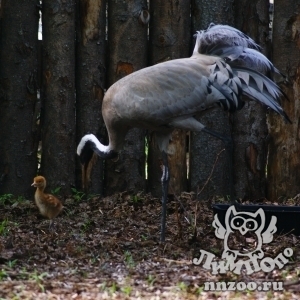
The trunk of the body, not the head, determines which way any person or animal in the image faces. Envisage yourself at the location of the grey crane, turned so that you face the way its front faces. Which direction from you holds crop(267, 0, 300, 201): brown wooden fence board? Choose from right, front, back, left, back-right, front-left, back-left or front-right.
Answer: back-right

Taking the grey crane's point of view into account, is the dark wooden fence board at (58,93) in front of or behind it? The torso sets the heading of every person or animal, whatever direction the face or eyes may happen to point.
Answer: in front

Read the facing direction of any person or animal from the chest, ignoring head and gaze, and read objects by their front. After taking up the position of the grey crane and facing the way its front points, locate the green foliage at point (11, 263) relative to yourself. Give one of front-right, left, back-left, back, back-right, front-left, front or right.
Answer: front-left

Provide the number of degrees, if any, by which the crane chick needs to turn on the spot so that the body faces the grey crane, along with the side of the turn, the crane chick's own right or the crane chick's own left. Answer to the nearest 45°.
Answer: approximately 180°

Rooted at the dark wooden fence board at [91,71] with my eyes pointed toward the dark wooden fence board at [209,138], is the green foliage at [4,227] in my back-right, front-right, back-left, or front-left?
back-right

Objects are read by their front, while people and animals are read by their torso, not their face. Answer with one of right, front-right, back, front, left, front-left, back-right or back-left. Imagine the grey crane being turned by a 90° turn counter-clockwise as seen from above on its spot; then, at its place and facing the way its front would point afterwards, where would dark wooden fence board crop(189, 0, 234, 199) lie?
back

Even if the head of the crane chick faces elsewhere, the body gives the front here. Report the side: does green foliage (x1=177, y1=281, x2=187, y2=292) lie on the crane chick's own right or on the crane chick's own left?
on the crane chick's own left

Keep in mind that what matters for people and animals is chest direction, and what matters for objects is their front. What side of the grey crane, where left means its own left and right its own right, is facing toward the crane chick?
front

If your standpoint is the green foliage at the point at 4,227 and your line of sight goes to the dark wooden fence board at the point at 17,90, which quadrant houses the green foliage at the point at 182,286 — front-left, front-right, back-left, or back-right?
back-right

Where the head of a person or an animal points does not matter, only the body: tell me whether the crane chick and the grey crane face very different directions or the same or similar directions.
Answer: same or similar directions

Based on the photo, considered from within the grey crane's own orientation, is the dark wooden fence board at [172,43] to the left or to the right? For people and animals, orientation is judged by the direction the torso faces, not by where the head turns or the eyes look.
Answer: on its right

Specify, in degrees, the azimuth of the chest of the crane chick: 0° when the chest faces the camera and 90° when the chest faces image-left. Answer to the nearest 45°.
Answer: approximately 90°

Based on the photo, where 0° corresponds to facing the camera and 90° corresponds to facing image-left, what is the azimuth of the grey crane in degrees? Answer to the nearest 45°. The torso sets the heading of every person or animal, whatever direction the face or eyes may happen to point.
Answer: approximately 90°

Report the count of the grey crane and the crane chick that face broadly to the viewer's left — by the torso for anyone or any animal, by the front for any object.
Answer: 2

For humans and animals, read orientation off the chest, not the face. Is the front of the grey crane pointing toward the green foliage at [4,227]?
yes
